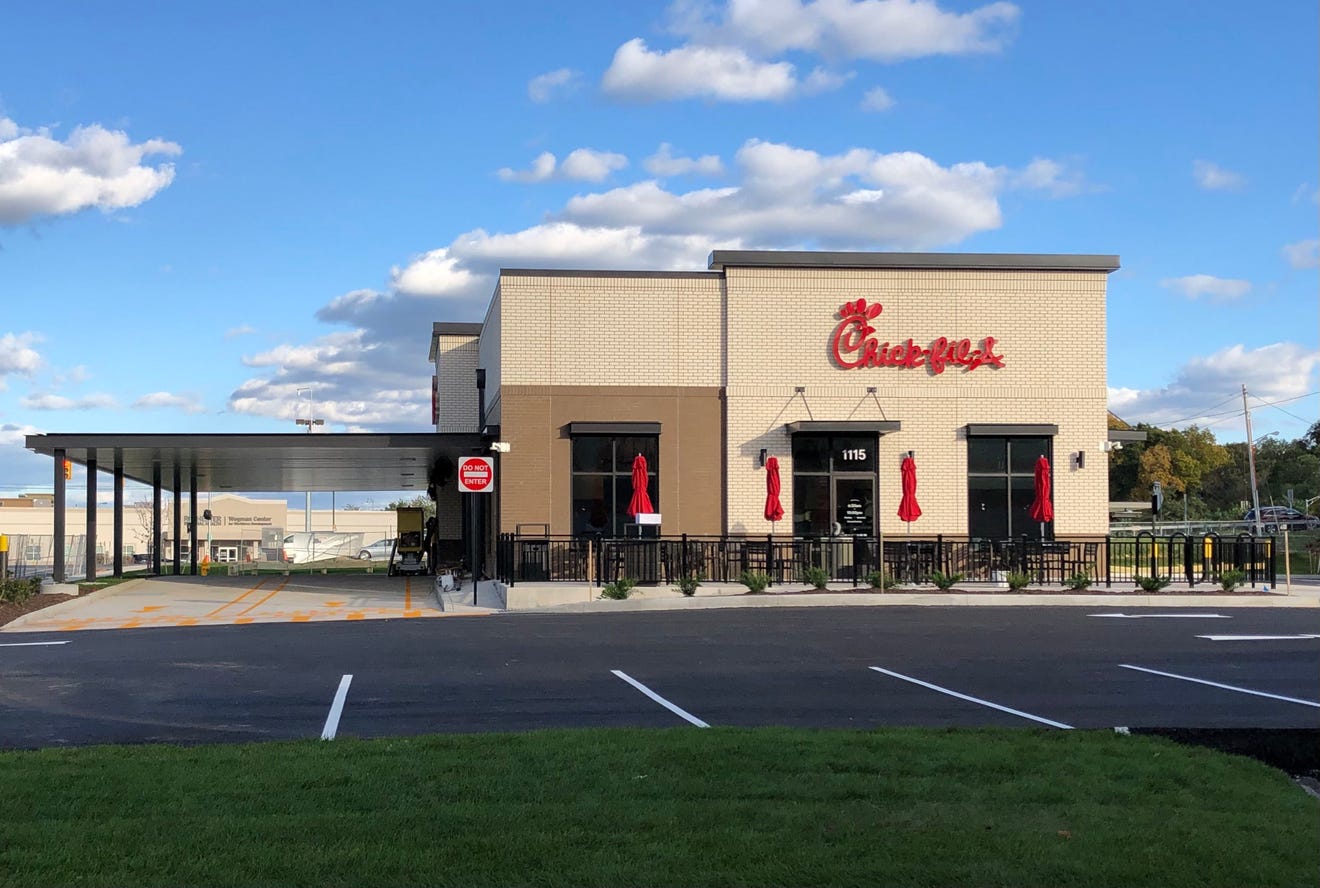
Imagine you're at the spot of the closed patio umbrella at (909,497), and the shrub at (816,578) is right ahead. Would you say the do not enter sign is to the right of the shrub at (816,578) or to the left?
right

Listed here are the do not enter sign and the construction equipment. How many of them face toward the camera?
2

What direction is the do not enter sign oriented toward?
toward the camera

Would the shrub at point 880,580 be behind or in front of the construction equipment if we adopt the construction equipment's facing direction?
in front

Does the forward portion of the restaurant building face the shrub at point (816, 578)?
yes

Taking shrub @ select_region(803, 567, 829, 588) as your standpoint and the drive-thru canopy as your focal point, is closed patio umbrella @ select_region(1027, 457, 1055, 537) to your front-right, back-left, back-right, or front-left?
back-right

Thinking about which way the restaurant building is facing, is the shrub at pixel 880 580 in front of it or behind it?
in front

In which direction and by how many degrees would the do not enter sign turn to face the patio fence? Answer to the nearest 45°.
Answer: approximately 90° to its left

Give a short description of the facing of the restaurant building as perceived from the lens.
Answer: facing the viewer

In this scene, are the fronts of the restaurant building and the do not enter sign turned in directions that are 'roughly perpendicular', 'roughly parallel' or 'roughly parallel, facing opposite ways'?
roughly parallel

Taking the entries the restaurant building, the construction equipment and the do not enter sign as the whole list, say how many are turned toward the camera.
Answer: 3
